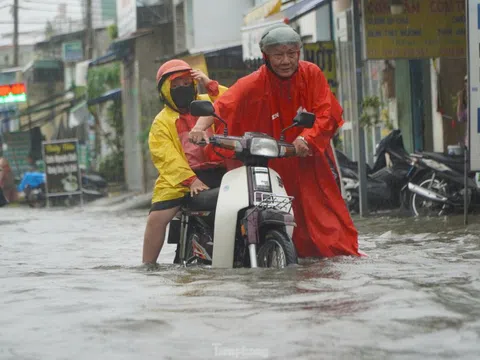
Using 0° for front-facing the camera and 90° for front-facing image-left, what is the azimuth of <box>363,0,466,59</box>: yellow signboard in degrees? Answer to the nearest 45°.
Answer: approximately 0°

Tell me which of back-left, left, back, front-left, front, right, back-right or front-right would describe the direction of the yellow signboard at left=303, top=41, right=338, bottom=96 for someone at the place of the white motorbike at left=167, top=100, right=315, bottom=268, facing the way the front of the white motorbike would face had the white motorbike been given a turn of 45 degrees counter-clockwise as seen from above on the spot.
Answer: left
